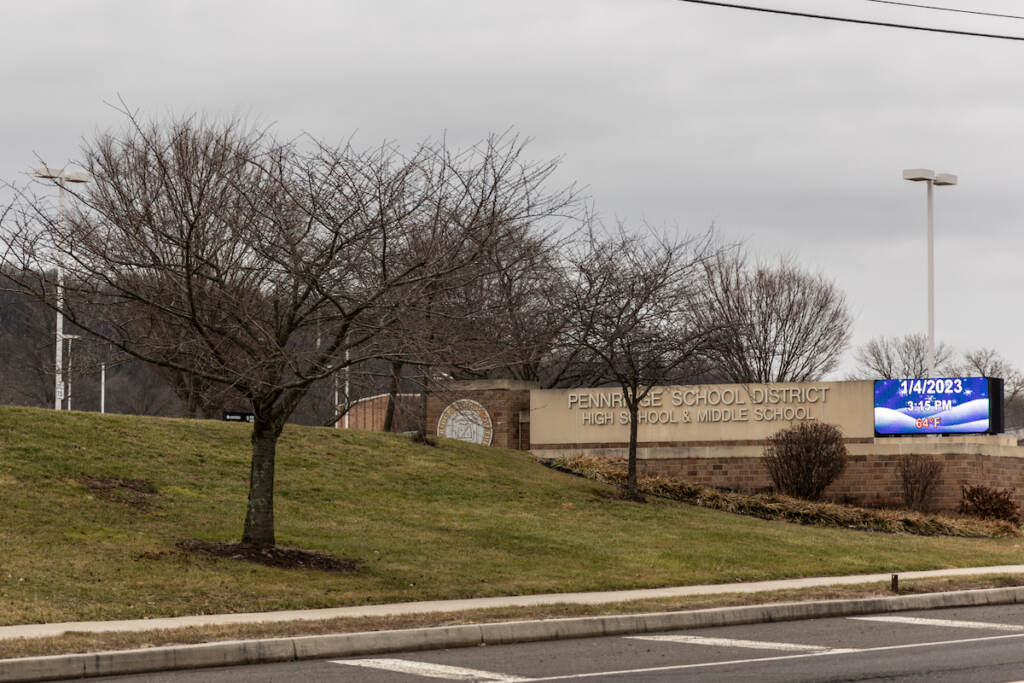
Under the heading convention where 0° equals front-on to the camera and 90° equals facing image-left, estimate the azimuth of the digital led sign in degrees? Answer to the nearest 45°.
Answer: approximately 45°

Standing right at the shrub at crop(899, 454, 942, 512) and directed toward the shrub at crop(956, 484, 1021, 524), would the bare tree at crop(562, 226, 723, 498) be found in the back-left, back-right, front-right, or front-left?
back-right

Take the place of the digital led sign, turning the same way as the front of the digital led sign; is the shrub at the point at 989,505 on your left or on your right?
on your left

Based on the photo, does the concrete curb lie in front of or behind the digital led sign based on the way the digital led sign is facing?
in front

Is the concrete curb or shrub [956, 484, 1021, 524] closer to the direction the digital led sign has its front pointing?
the concrete curb

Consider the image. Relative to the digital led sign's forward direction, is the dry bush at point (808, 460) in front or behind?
in front

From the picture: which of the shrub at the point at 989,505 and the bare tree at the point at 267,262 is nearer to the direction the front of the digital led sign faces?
the bare tree
